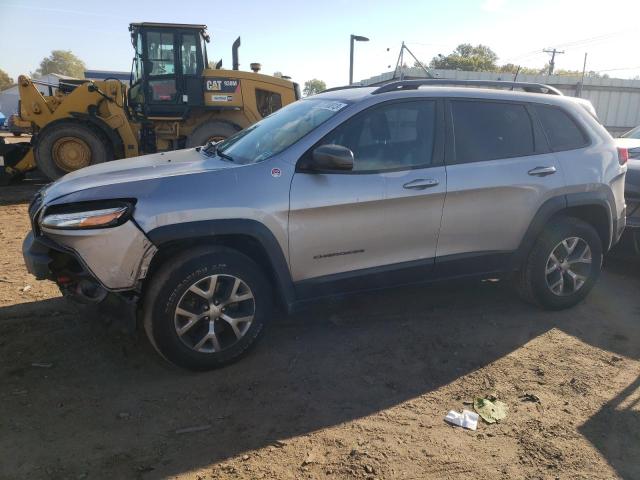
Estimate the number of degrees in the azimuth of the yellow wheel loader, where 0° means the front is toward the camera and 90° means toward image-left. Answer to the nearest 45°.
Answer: approximately 90°

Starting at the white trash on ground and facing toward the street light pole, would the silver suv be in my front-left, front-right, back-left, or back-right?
front-left

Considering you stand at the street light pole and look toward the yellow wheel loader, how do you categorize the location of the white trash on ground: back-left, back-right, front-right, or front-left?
front-left

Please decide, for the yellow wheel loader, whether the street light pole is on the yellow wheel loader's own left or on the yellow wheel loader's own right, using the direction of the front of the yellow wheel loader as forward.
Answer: on the yellow wheel loader's own right

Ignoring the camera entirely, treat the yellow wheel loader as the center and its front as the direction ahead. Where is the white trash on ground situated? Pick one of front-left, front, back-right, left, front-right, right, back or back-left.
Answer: left

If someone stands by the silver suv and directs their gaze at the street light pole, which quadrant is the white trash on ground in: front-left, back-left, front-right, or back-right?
back-right
